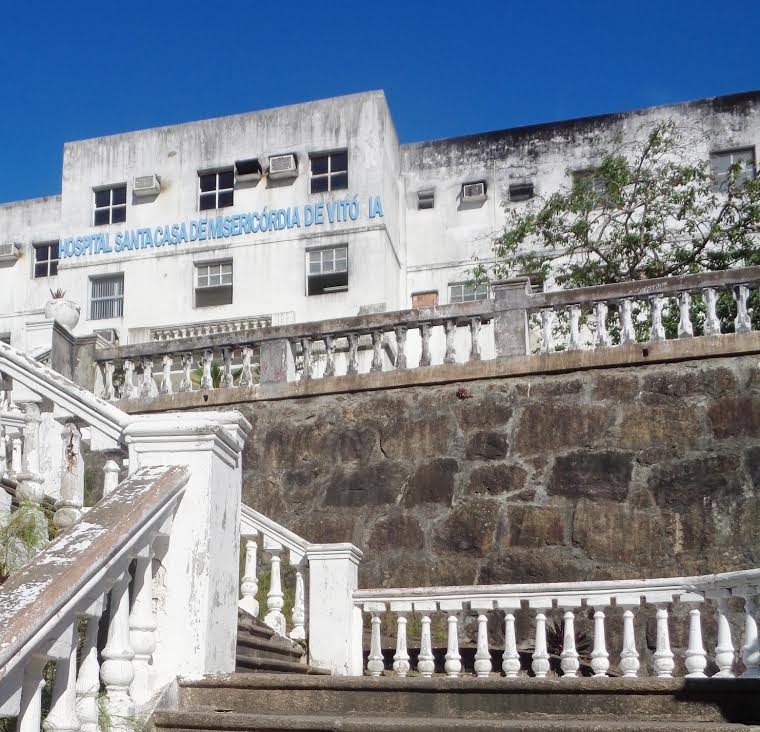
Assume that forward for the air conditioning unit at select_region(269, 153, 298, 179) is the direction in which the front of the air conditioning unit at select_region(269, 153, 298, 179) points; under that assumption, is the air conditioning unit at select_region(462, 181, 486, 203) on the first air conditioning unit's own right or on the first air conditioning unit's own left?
on the first air conditioning unit's own left

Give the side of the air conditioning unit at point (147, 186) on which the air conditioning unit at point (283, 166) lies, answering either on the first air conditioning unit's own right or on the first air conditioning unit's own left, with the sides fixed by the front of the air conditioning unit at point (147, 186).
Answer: on the first air conditioning unit's own left

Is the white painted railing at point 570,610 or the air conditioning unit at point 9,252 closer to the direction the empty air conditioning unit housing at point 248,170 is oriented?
the white painted railing

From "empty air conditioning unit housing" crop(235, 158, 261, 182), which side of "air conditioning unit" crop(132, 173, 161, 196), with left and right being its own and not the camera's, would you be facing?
left

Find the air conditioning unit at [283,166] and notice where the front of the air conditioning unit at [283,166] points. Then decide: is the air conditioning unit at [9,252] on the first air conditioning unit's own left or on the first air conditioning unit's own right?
on the first air conditioning unit's own right

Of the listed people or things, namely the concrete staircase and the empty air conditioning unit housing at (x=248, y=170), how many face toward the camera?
2

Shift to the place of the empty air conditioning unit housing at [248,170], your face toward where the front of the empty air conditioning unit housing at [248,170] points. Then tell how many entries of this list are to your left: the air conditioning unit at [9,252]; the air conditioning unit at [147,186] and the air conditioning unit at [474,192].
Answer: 1

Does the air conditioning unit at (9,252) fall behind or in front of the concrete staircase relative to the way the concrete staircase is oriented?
behind

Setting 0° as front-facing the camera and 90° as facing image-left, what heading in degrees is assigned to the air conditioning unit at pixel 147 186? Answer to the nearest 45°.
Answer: approximately 0°

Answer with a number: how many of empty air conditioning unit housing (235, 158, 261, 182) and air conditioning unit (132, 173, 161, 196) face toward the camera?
2

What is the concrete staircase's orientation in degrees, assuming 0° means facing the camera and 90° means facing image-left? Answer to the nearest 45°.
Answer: approximately 0°
